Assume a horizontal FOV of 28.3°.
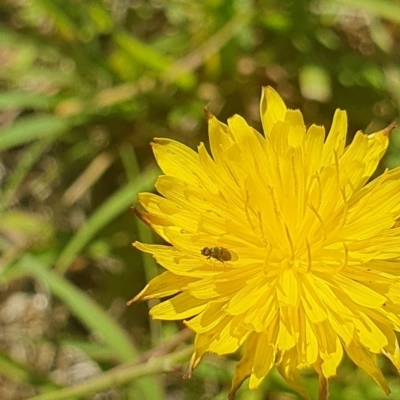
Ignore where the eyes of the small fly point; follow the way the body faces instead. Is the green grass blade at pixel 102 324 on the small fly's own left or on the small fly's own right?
on the small fly's own right

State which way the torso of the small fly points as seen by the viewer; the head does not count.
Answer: to the viewer's left
